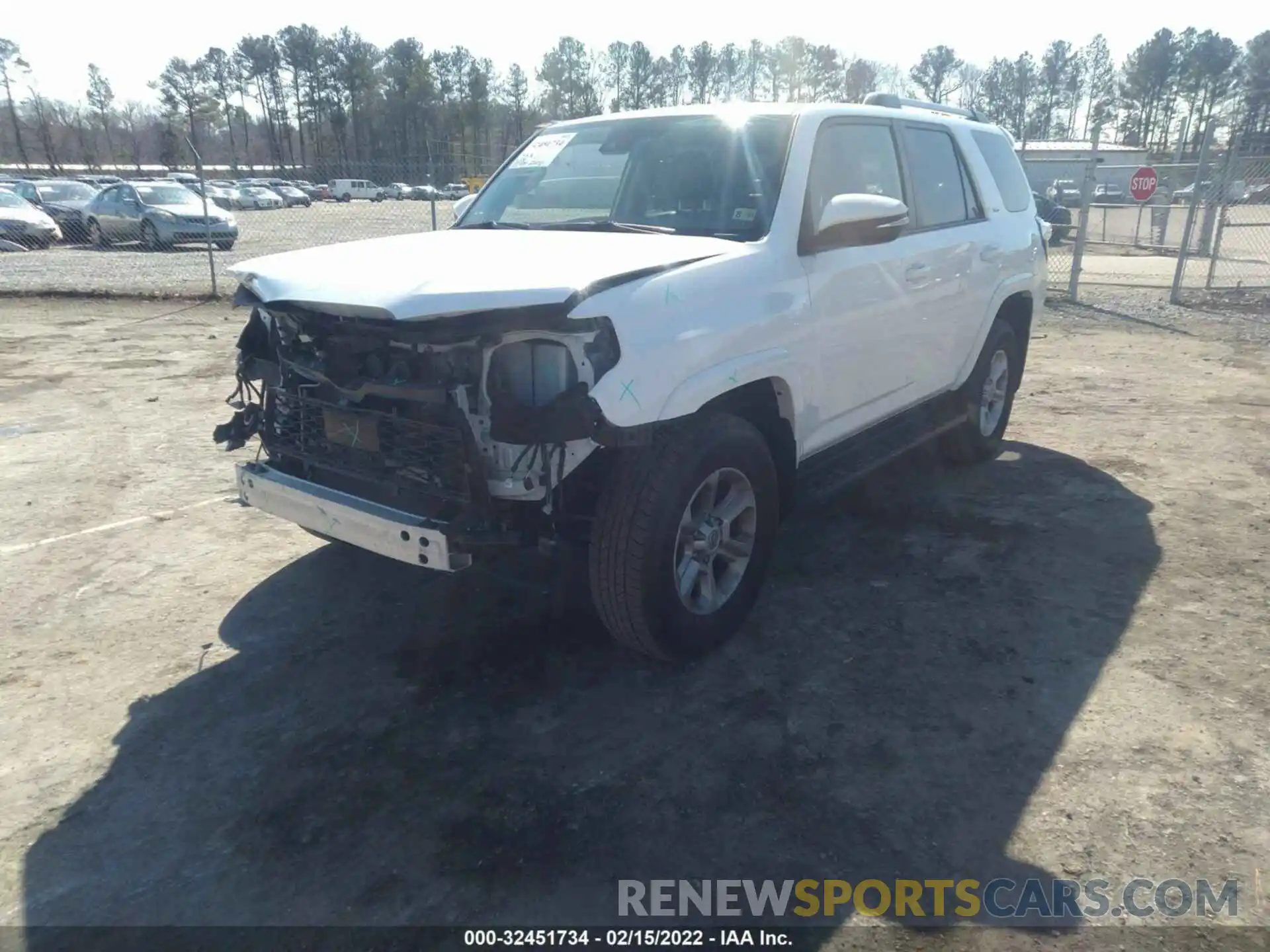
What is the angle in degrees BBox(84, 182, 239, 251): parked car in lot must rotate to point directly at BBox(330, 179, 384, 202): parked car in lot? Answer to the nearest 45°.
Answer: approximately 135° to its left

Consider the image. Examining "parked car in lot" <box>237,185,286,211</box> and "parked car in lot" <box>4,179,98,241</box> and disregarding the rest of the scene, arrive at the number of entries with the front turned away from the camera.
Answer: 0

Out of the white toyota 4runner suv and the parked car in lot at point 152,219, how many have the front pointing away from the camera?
0

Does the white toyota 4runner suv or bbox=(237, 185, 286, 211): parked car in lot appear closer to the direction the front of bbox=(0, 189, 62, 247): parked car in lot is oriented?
the white toyota 4runner suv

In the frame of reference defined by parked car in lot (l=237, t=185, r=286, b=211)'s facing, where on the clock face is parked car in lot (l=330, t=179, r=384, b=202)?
parked car in lot (l=330, t=179, r=384, b=202) is roughly at 9 o'clock from parked car in lot (l=237, t=185, r=286, b=211).

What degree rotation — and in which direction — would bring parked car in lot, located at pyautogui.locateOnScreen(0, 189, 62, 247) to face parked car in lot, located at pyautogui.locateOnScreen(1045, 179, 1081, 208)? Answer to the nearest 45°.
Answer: approximately 45° to its left

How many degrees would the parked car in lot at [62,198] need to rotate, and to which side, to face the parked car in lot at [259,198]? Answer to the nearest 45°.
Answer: approximately 90° to its left

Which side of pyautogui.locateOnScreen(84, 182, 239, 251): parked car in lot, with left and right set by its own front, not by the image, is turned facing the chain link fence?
front

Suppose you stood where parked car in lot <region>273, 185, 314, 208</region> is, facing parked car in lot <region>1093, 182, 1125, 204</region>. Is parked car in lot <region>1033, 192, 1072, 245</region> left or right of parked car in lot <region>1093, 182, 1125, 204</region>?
right

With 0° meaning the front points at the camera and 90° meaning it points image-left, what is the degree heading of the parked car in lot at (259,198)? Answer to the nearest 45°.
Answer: approximately 315°

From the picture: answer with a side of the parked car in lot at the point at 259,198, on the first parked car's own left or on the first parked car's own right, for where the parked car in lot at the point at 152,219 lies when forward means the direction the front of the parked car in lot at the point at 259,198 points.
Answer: on the first parked car's own right

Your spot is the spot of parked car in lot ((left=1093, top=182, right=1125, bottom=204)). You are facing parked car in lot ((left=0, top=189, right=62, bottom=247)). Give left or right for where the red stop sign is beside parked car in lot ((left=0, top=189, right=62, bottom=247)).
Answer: left

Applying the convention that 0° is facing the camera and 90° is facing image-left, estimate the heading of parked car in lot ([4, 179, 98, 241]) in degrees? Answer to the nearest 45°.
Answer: approximately 315°
